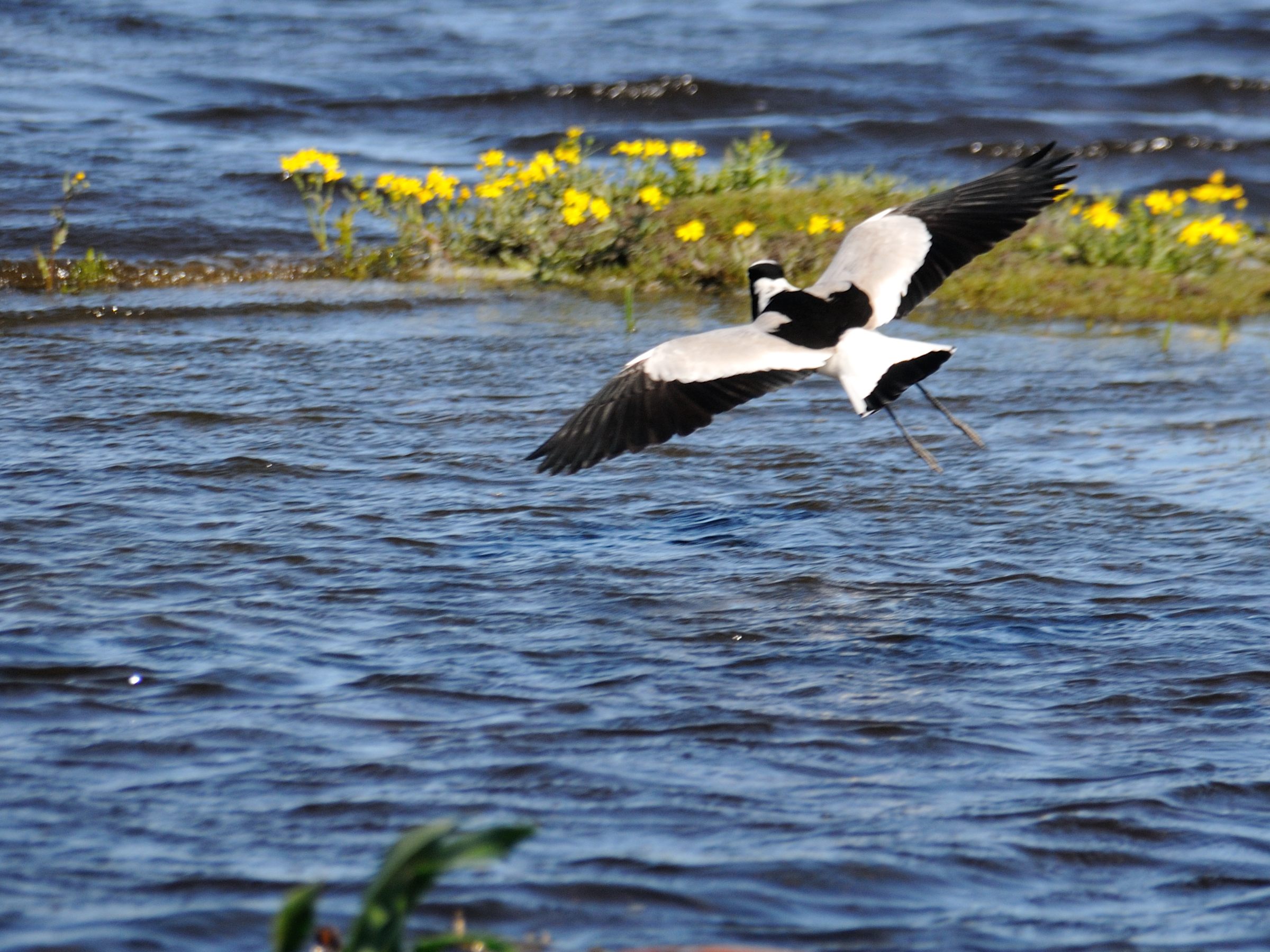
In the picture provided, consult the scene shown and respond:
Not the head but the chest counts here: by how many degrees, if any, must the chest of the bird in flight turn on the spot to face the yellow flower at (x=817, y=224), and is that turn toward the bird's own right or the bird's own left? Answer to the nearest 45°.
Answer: approximately 45° to the bird's own right

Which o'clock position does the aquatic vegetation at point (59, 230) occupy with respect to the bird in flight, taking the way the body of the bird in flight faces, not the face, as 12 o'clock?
The aquatic vegetation is roughly at 12 o'clock from the bird in flight.

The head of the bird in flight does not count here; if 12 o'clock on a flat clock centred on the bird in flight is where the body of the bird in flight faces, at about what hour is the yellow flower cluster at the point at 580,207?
The yellow flower cluster is roughly at 1 o'clock from the bird in flight.

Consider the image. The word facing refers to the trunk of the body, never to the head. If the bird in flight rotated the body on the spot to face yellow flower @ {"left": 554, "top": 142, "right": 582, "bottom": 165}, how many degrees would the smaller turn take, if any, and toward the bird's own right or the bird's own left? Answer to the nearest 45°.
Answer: approximately 45° to the bird's own right

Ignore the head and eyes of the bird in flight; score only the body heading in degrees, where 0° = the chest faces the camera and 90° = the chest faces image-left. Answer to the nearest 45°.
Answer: approximately 135°
